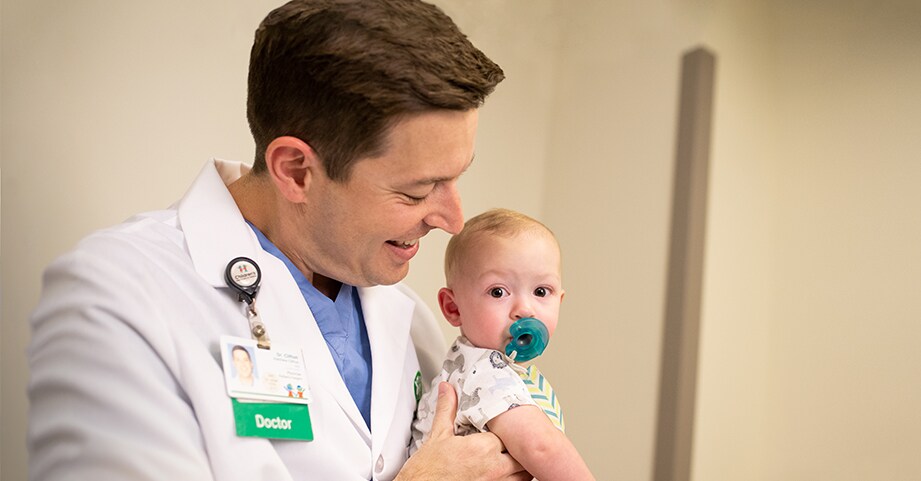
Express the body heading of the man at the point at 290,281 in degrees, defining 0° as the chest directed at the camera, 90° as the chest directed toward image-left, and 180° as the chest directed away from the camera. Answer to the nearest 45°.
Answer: approximately 315°

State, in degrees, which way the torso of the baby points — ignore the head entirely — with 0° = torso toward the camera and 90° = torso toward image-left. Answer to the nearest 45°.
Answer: approximately 315°
